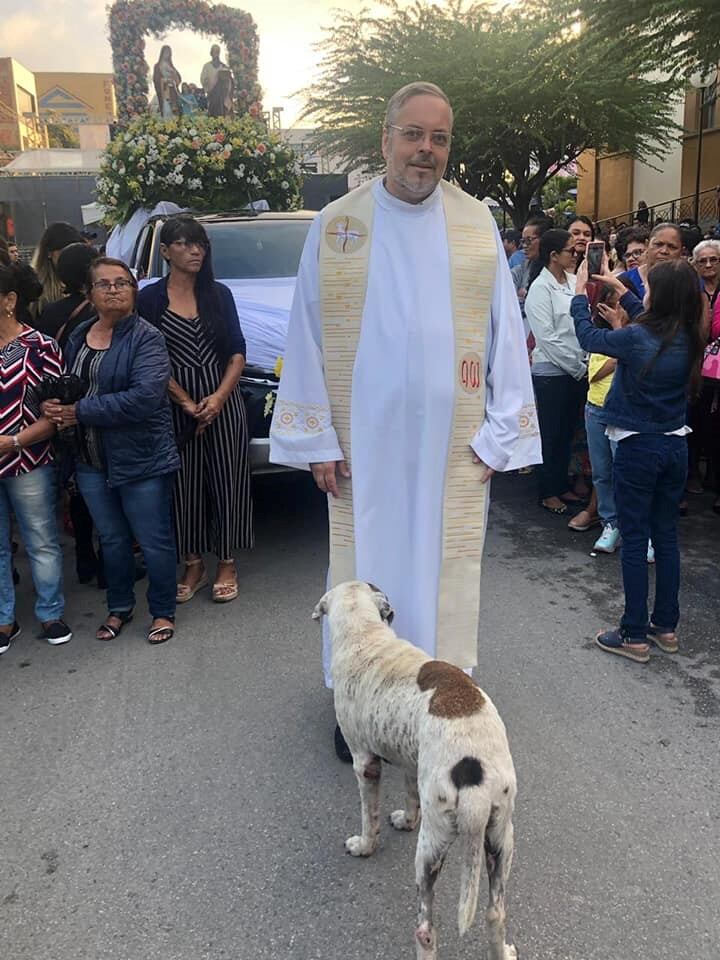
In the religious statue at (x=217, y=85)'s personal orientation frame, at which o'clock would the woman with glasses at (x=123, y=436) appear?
The woman with glasses is roughly at 12 o'clock from the religious statue.

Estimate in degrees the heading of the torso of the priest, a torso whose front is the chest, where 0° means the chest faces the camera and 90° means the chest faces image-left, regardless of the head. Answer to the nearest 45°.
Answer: approximately 0°

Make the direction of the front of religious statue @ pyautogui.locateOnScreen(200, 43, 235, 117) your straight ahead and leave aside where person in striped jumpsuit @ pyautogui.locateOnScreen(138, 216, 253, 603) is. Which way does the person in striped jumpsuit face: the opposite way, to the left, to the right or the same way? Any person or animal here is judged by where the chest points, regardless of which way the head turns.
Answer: the same way

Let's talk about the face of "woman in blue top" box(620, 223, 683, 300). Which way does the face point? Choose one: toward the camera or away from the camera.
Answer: toward the camera

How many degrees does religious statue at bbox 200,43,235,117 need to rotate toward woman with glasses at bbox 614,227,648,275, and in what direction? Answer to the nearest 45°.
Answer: approximately 45° to its left

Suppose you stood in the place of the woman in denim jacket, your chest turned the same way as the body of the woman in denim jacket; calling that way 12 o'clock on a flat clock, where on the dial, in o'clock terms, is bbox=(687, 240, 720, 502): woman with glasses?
The woman with glasses is roughly at 2 o'clock from the woman in denim jacket.

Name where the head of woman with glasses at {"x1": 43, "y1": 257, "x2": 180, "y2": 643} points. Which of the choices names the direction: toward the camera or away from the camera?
toward the camera

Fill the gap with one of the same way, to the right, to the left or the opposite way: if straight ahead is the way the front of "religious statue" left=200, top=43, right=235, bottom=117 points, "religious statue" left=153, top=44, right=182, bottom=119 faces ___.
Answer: the same way

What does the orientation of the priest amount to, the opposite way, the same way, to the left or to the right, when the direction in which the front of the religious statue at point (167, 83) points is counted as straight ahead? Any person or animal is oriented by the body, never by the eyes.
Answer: the same way

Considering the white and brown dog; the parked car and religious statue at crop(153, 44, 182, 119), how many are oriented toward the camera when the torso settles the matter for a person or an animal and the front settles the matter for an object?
2

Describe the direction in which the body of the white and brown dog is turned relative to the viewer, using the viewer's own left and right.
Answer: facing away from the viewer and to the left of the viewer

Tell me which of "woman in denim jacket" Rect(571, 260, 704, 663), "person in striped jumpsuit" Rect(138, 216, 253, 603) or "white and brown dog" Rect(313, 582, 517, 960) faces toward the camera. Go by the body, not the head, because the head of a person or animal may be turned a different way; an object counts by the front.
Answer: the person in striped jumpsuit

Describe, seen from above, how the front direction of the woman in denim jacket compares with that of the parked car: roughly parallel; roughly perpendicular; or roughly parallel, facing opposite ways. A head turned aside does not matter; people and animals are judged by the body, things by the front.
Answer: roughly parallel, facing opposite ways

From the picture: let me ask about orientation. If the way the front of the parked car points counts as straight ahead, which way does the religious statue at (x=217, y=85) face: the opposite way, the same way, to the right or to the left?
the same way

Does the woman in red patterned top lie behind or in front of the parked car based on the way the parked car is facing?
in front

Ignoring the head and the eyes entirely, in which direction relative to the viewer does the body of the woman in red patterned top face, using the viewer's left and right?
facing the viewer and to the left of the viewer
